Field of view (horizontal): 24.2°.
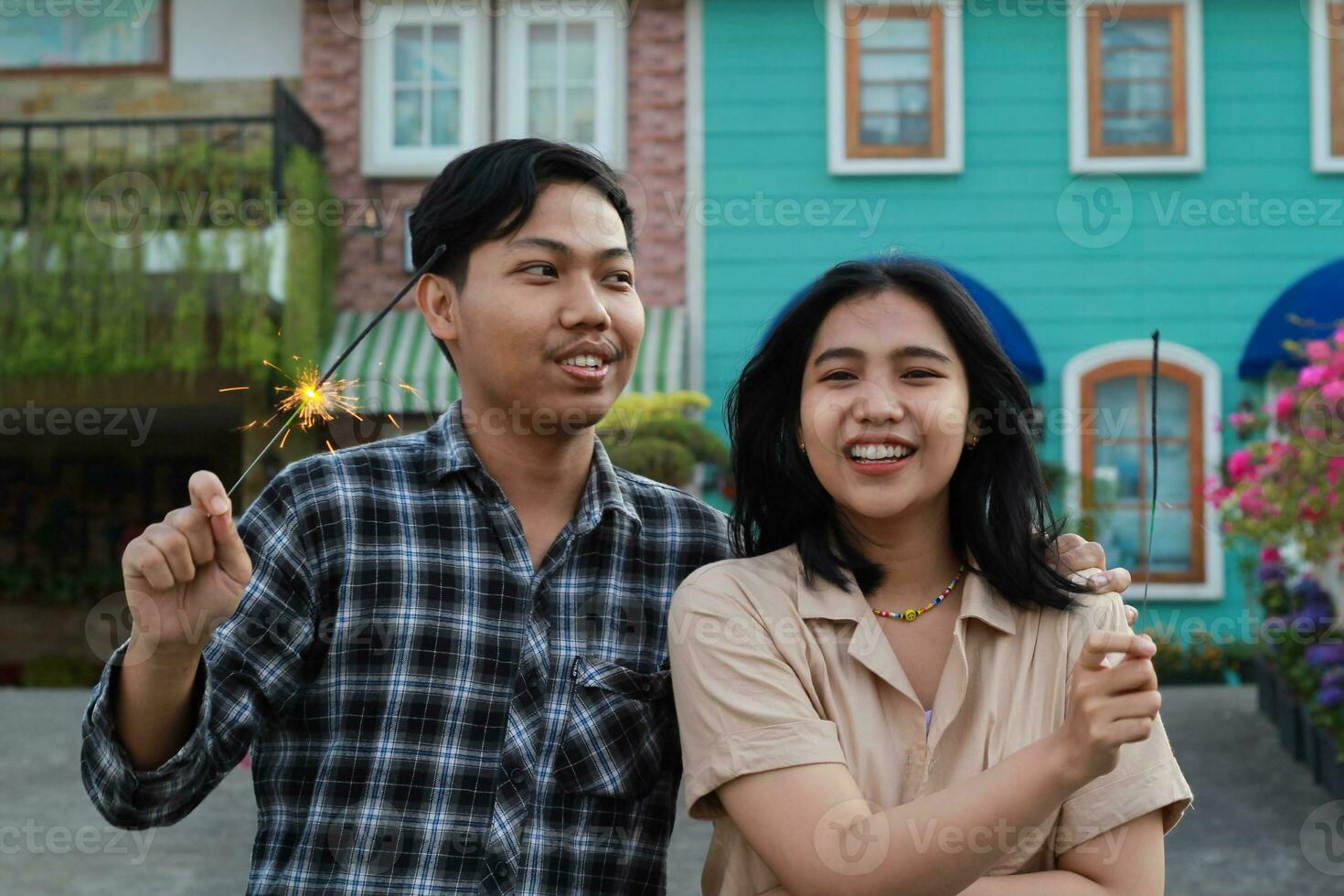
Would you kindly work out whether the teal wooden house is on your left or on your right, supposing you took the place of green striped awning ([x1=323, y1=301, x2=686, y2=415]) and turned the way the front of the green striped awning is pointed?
on your left

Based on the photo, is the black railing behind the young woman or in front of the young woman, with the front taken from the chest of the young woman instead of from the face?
behind

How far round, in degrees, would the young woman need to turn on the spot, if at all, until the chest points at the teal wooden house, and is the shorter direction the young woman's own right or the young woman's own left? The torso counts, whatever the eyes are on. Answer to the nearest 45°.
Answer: approximately 180°

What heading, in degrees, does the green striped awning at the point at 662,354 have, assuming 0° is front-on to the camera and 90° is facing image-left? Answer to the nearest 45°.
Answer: approximately 0°
